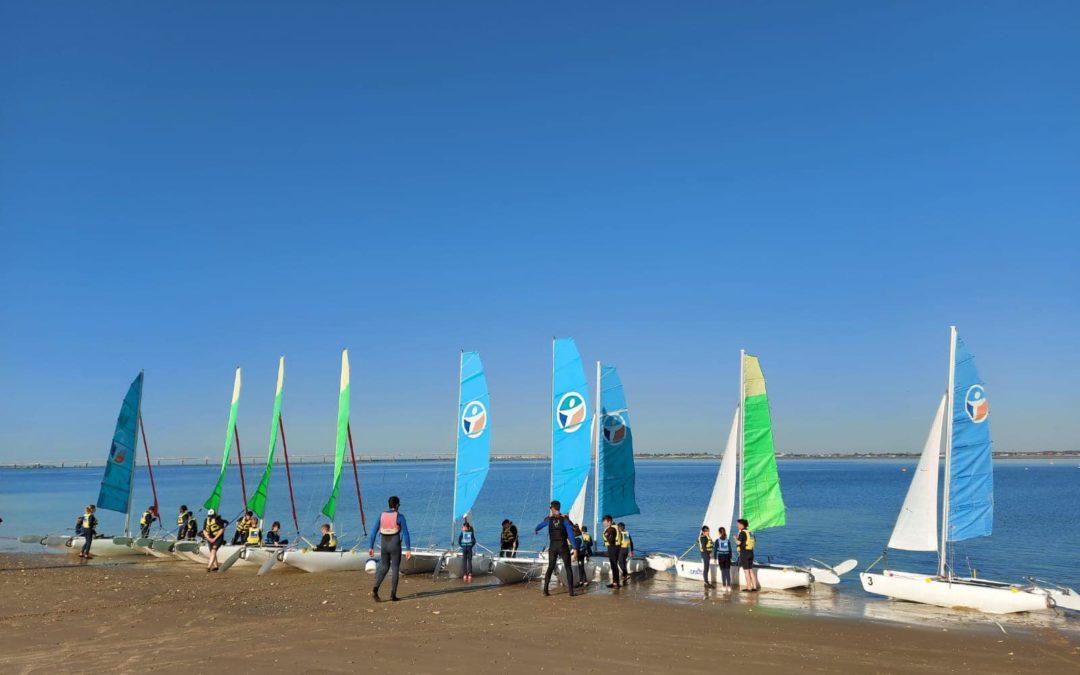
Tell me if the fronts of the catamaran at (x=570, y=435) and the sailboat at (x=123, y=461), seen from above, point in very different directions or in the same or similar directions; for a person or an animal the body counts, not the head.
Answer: very different directions

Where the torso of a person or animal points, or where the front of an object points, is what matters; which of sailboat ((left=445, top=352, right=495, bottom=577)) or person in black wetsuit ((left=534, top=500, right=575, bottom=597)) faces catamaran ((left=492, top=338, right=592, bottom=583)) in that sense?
the person in black wetsuit

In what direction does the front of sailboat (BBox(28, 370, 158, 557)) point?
to the viewer's right

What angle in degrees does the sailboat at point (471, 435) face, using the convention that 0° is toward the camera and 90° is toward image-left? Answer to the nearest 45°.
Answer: approximately 45°

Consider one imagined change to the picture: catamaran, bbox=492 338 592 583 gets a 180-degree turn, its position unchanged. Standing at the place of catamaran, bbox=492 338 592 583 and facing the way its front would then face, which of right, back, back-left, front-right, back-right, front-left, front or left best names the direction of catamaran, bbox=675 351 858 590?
front-right

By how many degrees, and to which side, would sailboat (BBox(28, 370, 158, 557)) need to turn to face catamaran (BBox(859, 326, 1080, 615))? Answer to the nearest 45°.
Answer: approximately 45° to its right

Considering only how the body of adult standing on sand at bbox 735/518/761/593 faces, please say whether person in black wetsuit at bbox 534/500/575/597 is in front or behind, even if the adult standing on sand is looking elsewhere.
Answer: in front
